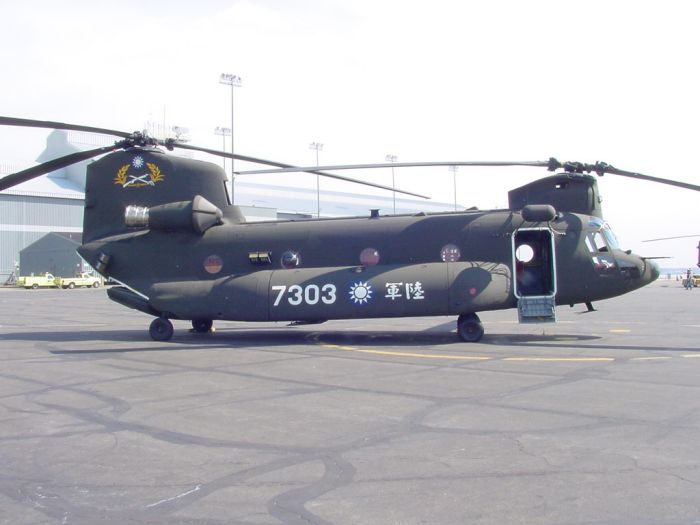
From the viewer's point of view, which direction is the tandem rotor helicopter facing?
to the viewer's right
